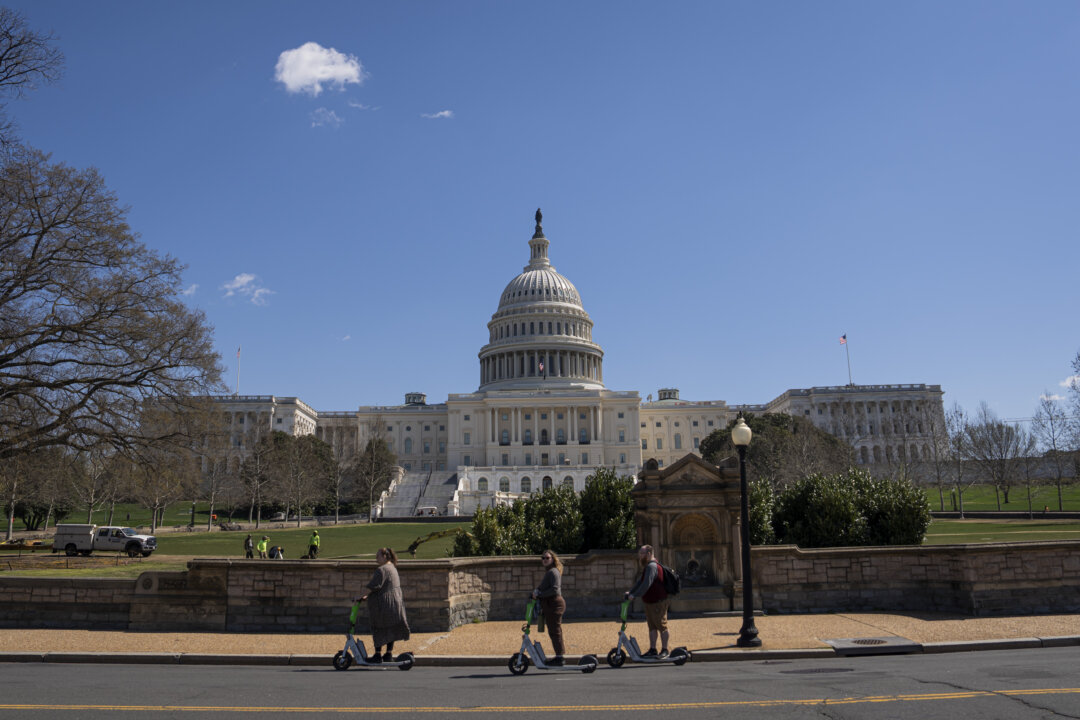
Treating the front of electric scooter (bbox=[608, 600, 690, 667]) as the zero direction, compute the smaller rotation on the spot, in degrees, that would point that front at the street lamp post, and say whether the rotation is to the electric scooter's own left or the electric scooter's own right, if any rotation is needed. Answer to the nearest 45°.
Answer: approximately 135° to the electric scooter's own right

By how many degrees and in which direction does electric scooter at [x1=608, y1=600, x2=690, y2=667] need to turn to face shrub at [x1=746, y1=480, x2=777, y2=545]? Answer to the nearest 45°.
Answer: approximately 90° to its right

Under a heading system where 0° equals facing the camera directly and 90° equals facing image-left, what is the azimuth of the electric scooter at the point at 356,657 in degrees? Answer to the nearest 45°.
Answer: approximately 90°

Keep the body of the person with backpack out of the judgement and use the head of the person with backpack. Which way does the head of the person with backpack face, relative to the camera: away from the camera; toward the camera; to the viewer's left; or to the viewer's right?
to the viewer's left

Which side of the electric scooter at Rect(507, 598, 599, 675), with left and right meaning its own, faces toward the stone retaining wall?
right

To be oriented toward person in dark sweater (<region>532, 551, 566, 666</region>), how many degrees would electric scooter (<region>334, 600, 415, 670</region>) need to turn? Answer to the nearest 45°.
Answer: approximately 180°

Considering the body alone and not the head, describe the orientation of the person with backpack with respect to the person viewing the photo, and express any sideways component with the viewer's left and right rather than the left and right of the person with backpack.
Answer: facing to the left of the viewer

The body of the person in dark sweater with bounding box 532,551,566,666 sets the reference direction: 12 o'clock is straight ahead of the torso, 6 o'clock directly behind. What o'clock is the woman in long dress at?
The woman in long dress is roughly at 12 o'clock from the person in dark sweater.

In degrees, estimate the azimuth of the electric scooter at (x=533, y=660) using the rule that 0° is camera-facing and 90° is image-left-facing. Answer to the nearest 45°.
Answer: approximately 90°

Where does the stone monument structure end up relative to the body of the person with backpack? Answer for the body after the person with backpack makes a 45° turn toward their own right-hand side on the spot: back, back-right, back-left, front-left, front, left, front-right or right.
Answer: front-right

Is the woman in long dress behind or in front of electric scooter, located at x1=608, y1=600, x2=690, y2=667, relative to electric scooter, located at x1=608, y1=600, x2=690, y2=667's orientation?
in front

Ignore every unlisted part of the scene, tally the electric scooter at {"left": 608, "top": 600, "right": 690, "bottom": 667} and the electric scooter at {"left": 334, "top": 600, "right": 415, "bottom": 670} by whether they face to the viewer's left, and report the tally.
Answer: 2

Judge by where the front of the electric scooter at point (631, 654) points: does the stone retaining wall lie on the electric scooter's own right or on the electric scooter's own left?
on the electric scooter's own right

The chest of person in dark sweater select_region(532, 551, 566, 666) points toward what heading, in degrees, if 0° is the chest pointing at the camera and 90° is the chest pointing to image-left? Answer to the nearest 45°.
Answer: approximately 90°
